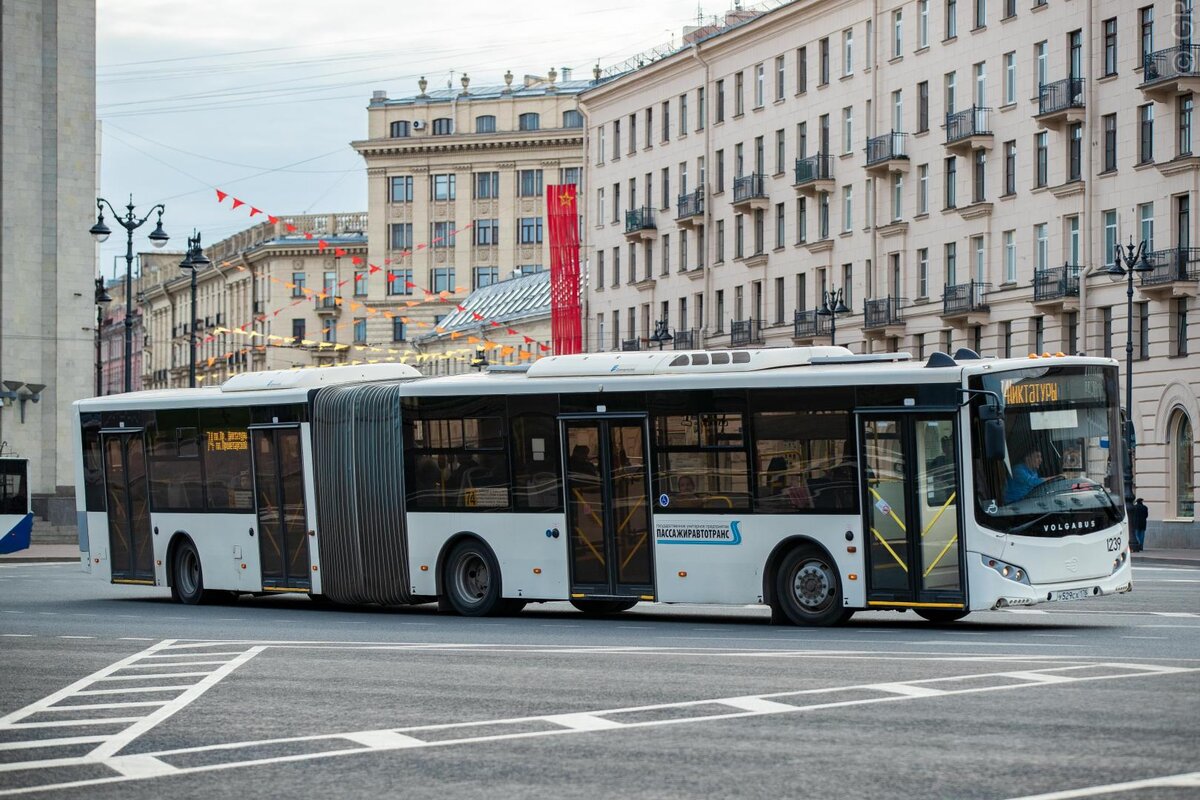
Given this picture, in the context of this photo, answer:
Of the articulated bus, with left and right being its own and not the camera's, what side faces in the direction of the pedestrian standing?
left

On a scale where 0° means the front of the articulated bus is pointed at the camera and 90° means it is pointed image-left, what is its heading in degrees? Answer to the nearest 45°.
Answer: approximately 315°
